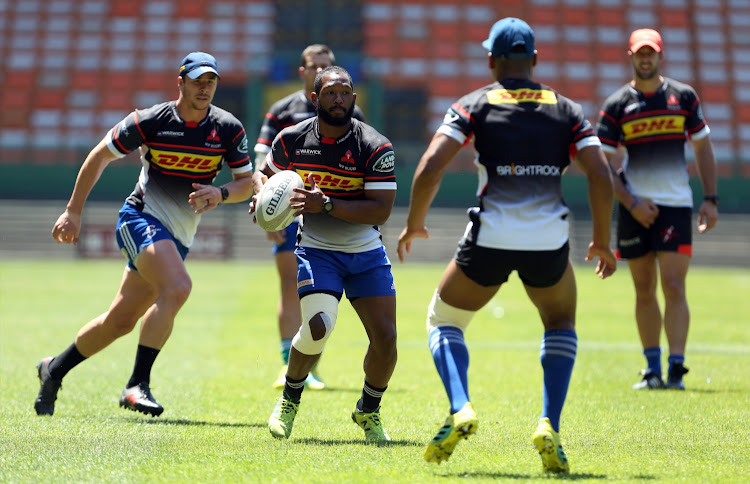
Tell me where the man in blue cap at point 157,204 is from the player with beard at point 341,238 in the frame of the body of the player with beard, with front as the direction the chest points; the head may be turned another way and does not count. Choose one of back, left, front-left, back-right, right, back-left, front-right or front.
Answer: back-right

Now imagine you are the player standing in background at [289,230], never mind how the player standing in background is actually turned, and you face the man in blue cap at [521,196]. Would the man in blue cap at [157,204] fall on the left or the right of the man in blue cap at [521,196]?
right

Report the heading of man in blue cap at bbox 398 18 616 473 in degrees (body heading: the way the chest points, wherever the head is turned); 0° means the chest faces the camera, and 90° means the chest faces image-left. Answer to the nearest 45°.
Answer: approximately 180°

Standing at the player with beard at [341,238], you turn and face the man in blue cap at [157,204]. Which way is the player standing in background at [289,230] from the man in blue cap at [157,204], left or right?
right

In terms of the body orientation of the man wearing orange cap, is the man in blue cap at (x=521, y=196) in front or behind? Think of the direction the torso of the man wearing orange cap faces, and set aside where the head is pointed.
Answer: in front

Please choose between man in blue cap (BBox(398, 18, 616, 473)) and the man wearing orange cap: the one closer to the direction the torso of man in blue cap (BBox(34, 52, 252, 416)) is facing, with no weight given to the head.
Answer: the man in blue cap

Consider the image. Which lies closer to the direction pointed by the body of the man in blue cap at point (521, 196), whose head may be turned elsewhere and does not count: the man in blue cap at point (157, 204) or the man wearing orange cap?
the man wearing orange cap

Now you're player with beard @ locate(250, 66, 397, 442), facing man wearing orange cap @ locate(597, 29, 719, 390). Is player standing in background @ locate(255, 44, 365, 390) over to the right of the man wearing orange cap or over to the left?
left

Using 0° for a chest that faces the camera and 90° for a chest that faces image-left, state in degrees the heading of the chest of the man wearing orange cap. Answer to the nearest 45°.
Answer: approximately 0°
